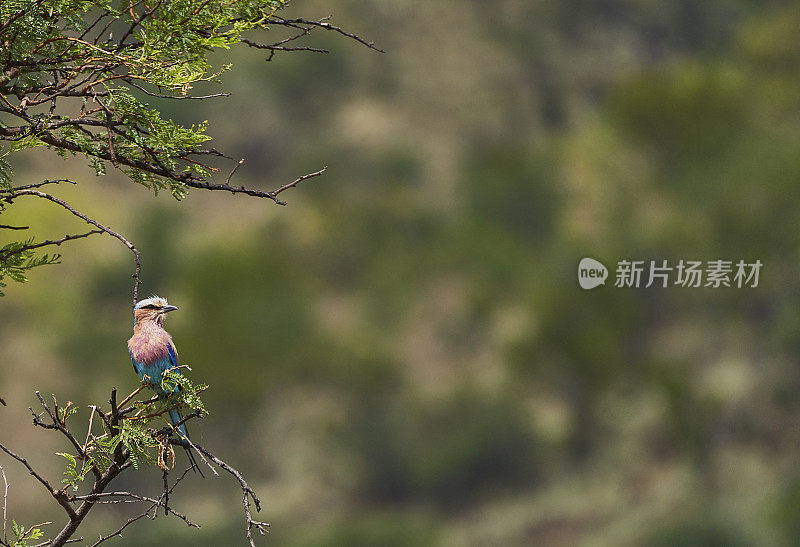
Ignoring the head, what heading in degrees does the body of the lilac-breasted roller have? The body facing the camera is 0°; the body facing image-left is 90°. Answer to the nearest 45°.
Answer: approximately 45°
